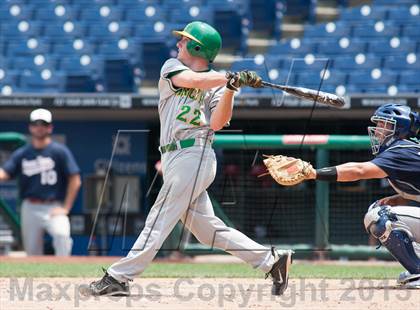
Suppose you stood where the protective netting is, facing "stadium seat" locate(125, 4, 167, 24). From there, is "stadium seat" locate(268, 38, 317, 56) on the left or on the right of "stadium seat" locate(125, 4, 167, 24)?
right

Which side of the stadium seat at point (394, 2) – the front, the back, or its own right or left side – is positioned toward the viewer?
front

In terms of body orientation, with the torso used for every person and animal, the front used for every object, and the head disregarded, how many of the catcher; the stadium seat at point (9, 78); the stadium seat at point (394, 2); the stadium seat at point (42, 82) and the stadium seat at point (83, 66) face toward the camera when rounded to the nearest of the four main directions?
4

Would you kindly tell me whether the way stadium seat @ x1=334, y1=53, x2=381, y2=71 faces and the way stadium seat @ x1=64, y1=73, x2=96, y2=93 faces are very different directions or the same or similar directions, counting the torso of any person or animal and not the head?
same or similar directions

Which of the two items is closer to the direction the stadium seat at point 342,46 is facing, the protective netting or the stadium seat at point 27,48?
the protective netting

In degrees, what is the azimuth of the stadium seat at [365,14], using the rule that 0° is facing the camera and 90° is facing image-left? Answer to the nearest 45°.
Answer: approximately 0°

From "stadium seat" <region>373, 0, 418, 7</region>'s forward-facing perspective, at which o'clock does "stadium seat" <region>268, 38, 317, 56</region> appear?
"stadium seat" <region>268, 38, 317, 56</region> is roughly at 2 o'clock from "stadium seat" <region>373, 0, 418, 7</region>.

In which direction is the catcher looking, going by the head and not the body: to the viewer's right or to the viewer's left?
to the viewer's left

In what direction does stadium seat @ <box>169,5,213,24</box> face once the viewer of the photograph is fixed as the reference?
facing the viewer

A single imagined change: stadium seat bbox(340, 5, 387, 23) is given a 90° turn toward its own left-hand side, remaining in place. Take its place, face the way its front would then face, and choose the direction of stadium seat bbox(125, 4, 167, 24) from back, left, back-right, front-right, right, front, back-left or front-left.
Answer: back

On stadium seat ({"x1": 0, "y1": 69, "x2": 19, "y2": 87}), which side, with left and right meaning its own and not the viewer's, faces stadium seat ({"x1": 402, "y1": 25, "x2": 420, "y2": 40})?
left

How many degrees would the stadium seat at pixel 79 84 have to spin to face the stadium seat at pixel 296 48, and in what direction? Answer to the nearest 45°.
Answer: approximately 90° to its left

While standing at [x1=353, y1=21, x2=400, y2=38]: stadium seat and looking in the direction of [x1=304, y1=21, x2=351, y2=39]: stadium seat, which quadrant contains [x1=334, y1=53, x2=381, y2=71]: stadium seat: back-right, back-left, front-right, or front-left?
front-left

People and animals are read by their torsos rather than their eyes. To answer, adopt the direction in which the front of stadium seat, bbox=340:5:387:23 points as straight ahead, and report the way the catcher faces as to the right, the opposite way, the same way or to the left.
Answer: to the right

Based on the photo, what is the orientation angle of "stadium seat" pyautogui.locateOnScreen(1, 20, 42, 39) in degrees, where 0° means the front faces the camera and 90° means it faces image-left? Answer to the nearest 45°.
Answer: approximately 0°

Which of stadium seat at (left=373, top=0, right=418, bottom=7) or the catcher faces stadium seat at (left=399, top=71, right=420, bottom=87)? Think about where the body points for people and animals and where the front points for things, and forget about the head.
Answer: stadium seat at (left=373, top=0, right=418, bottom=7)
